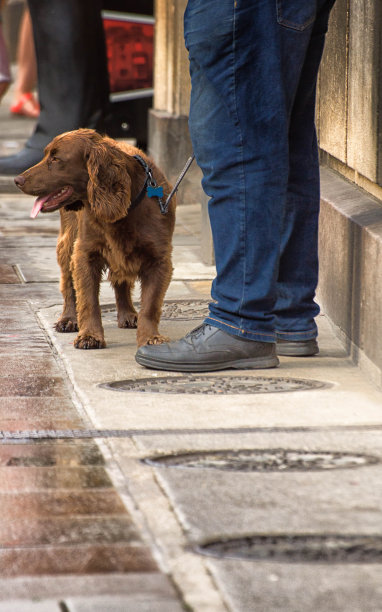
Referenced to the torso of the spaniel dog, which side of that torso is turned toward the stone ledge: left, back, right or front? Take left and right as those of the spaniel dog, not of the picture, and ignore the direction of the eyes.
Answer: left

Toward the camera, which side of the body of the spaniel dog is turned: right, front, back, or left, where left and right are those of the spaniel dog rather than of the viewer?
front
